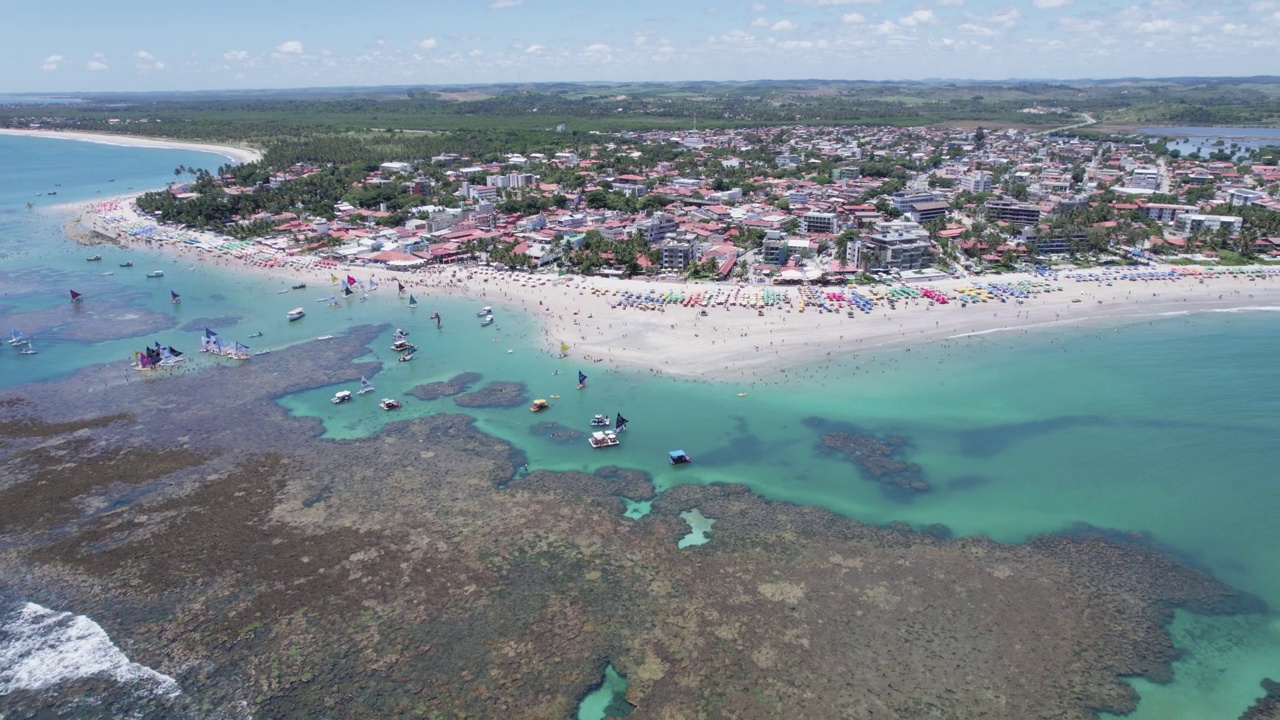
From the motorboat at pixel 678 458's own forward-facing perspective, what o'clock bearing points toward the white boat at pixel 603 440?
The white boat is roughly at 7 o'clock from the motorboat.

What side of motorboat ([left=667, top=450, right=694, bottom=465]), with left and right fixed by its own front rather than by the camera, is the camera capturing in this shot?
right
